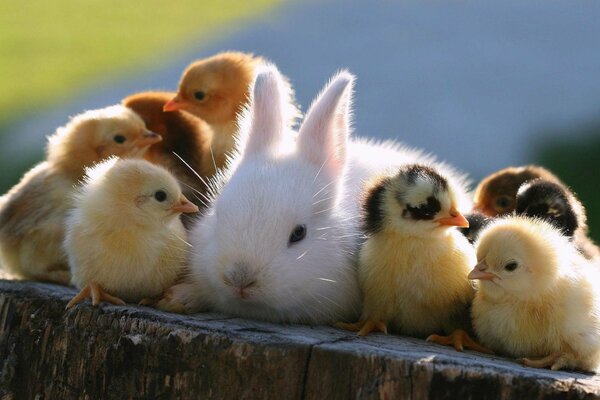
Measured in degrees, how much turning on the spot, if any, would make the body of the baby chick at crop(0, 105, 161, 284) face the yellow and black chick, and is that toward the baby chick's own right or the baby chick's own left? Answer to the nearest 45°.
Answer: approximately 45° to the baby chick's own right

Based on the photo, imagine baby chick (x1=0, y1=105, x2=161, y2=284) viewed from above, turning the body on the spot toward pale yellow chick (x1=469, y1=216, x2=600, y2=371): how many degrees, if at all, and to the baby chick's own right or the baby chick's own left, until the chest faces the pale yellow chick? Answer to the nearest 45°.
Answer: approximately 45° to the baby chick's own right

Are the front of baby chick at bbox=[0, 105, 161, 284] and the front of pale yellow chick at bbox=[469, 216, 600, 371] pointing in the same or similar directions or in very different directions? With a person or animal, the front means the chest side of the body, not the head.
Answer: very different directions

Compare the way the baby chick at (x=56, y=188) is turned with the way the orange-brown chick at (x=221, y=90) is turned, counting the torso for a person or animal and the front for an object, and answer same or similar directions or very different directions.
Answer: very different directions

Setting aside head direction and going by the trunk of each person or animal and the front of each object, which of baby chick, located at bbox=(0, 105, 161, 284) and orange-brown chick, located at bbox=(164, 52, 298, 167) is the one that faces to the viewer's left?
the orange-brown chick

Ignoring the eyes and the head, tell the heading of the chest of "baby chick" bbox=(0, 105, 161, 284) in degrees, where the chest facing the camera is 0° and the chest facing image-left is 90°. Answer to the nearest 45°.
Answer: approximately 270°

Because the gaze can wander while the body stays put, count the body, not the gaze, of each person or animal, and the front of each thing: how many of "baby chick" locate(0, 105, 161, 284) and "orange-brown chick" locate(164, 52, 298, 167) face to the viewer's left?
1

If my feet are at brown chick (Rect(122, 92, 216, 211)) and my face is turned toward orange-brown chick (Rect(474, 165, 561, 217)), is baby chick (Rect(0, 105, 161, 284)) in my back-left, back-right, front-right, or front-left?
back-right

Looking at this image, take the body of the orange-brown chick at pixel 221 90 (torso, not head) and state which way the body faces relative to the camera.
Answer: to the viewer's left
